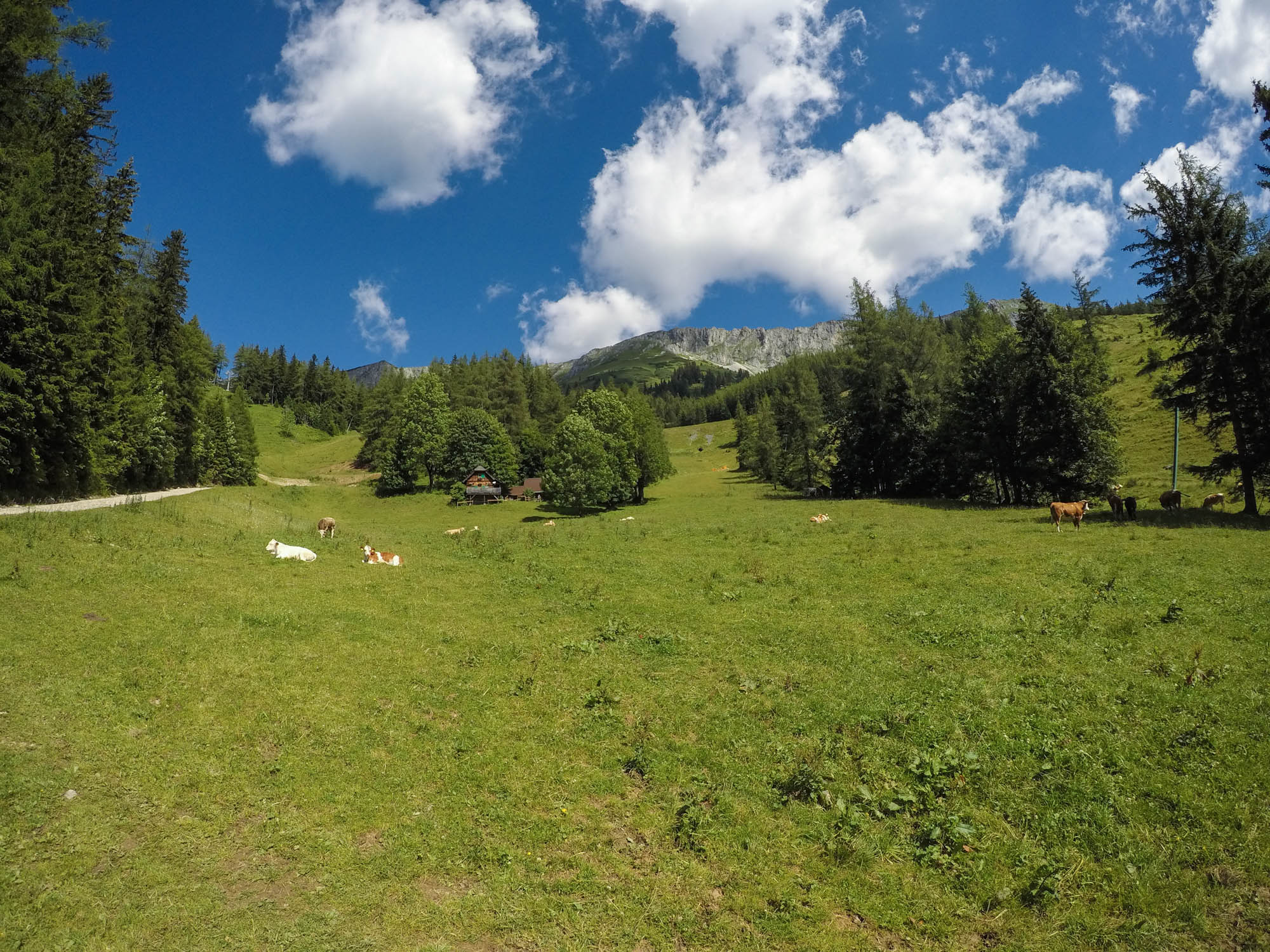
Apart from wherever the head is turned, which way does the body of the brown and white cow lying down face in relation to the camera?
to the viewer's left

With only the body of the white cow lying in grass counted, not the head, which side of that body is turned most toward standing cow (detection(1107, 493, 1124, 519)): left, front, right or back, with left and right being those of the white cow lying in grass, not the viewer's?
back

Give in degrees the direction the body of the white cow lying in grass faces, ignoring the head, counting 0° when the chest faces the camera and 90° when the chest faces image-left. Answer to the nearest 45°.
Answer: approximately 90°

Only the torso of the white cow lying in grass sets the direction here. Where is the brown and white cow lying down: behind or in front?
behind

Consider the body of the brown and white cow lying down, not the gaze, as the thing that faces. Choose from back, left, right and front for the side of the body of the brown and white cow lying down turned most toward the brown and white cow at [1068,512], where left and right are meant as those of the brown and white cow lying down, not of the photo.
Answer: back

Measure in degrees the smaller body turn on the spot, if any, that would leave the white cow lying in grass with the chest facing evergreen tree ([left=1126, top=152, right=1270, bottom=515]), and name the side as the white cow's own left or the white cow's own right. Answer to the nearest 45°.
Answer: approximately 180°

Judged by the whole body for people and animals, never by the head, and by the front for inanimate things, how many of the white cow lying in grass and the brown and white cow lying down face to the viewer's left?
2
